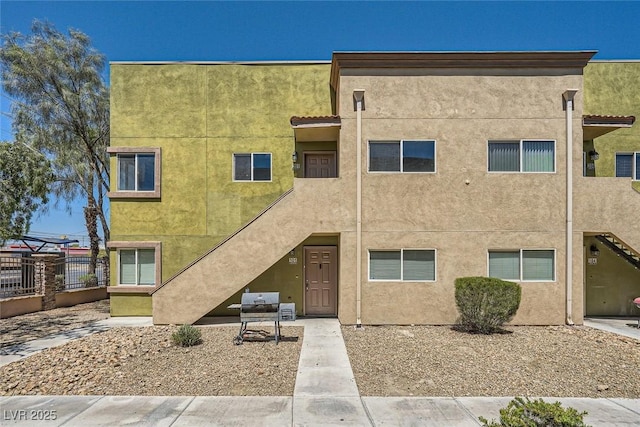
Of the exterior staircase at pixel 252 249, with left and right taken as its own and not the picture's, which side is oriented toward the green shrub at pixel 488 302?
back

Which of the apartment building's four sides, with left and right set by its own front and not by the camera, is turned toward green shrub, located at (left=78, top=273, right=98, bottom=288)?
right

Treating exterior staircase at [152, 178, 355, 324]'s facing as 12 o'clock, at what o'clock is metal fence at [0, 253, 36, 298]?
The metal fence is roughly at 1 o'clock from the exterior staircase.

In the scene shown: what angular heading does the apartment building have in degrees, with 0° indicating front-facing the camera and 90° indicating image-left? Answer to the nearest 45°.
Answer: approximately 0°

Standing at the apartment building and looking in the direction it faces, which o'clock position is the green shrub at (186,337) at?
The green shrub is roughly at 2 o'clock from the apartment building.

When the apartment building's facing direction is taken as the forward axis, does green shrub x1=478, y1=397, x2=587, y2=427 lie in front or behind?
in front

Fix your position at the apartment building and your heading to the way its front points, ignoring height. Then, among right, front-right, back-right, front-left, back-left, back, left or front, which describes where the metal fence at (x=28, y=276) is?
right

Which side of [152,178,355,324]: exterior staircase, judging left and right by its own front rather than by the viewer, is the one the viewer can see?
left

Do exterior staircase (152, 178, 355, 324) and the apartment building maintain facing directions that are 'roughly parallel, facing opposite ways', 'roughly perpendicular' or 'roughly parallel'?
roughly perpendicular

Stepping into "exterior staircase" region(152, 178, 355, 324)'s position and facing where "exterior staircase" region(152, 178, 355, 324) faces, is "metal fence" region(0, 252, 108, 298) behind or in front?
in front
